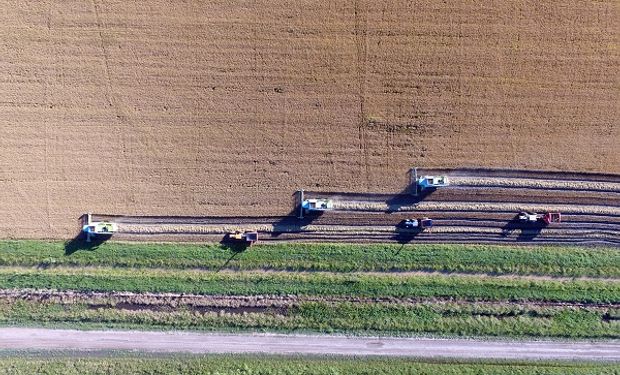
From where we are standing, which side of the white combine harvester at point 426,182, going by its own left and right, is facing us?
left

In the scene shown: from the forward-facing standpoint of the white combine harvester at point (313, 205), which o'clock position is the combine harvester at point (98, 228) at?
The combine harvester is roughly at 12 o'clock from the white combine harvester.

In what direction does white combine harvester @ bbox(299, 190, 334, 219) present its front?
to the viewer's left

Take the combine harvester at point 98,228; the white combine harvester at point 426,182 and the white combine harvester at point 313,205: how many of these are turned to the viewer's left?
3

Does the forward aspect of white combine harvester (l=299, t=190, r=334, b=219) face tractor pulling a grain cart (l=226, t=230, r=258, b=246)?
yes

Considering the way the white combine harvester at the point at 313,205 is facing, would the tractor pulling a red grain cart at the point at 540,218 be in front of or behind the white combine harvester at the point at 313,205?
behind

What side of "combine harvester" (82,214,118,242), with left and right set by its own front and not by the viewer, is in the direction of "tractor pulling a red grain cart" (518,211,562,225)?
back

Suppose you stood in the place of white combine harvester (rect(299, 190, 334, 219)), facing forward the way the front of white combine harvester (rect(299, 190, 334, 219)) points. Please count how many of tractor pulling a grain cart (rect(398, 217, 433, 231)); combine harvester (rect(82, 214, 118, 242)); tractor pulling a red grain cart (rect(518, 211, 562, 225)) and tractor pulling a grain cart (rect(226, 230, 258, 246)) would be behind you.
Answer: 2

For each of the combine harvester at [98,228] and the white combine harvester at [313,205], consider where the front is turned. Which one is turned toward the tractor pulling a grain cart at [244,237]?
the white combine harvester

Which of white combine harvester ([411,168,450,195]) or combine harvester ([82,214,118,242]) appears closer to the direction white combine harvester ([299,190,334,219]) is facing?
the combine harvester

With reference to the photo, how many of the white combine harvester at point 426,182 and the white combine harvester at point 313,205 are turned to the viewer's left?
2

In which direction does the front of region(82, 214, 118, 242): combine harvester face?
to the viewer's left

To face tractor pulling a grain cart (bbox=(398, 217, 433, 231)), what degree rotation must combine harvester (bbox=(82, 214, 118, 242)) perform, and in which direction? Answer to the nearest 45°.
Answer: approximately 180°

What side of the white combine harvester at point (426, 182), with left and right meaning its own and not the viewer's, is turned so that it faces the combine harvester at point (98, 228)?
front
